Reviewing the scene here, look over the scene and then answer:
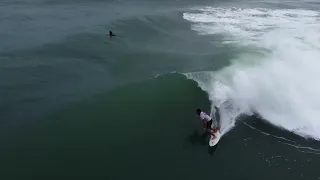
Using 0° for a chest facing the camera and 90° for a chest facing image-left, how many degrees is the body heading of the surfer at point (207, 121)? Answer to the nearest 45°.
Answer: approximately 90°
